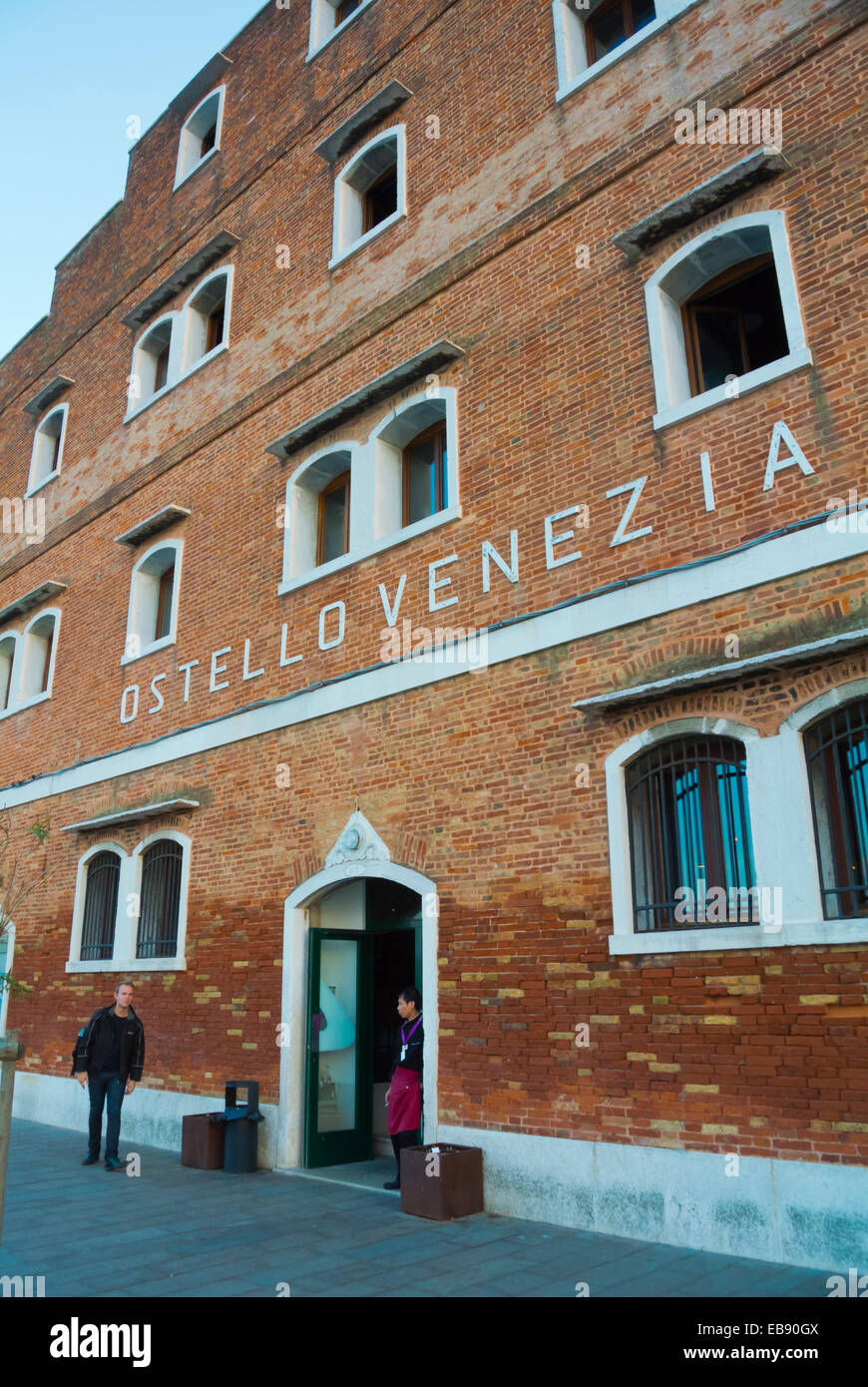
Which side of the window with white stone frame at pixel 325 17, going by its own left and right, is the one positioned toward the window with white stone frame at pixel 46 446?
right

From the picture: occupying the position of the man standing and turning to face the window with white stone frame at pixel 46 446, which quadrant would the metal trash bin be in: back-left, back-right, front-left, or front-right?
back-right

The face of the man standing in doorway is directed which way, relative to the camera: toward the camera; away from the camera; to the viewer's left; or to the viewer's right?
to the viewer's left

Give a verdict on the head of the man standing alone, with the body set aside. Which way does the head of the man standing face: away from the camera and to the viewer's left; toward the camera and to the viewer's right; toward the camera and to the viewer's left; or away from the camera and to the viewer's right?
toward the camera and to the viewer's right

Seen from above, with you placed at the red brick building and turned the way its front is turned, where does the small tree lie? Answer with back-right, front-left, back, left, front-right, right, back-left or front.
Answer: right

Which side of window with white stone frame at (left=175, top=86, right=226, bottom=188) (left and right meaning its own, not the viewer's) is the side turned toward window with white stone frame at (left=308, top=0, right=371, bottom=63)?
left

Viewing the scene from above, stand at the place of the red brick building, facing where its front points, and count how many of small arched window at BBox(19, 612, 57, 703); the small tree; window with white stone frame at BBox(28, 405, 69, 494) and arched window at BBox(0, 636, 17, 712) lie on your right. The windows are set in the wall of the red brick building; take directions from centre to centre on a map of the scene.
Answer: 4

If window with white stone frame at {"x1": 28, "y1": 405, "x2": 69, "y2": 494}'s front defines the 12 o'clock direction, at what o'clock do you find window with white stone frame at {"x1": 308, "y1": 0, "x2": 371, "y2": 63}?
window with white stone frame at {"x1": 308, "y1": 0, "x2": 371, "y2": 63} is roughly at 10 o'clock from window with white stone frame at {"x1": 28, "y1": 405, "x2": 69, "y2": 494}.
